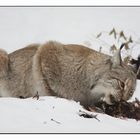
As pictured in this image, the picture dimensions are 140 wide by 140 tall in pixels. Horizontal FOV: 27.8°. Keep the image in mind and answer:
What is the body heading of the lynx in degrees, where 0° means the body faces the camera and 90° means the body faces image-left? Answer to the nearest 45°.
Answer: approximately 270°

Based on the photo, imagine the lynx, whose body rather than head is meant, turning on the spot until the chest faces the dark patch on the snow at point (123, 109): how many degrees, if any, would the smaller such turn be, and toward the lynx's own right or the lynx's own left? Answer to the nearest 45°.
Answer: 0° — it already faces it
